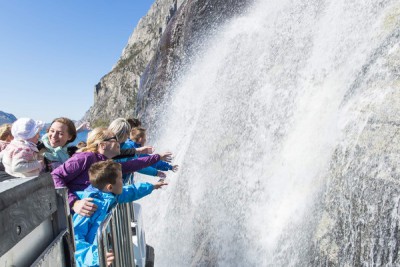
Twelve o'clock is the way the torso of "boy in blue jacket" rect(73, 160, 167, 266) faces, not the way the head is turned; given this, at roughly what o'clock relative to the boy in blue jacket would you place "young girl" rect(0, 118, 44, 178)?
The young girl is roughly at 7 o'clock from the boy in blue jacket.

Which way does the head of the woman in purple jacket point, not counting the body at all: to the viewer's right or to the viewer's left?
to the viewer's right

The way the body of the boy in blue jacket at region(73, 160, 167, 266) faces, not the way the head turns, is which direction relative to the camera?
to the viewer's right

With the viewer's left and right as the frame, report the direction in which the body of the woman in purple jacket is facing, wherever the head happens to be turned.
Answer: facing to the right of the viewer

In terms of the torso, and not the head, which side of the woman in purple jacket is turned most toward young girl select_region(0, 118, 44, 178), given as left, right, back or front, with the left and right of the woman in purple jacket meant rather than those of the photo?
back
